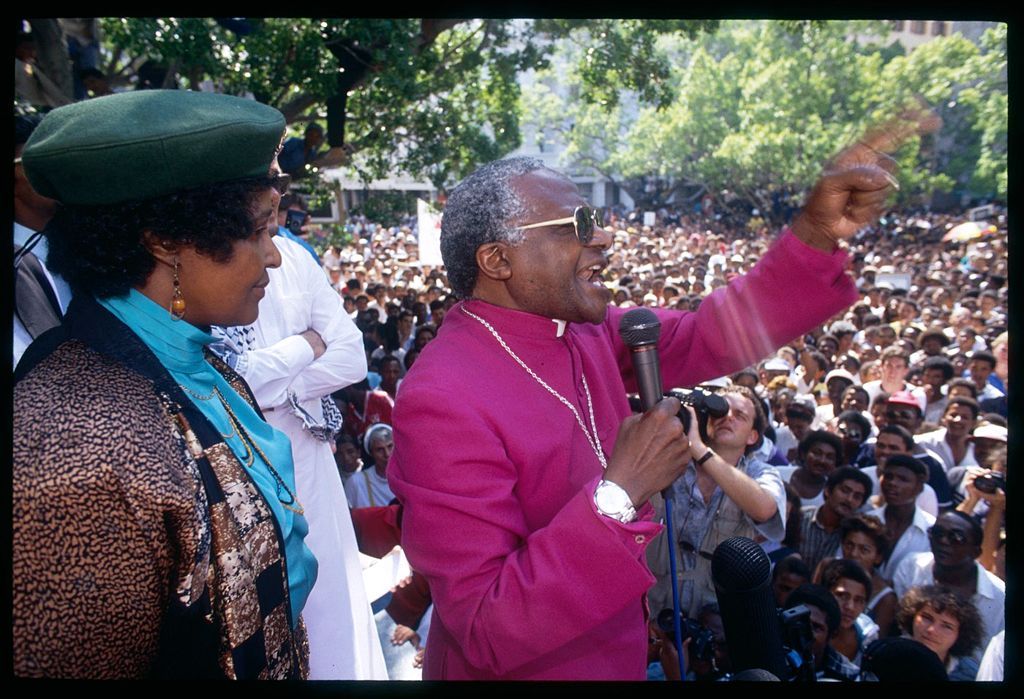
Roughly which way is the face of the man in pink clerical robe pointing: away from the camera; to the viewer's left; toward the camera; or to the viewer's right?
to the viewer's right

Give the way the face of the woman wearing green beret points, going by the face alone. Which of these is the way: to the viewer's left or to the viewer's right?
to the viewer's right

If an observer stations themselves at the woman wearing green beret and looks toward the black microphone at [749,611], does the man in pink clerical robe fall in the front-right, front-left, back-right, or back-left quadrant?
front-left

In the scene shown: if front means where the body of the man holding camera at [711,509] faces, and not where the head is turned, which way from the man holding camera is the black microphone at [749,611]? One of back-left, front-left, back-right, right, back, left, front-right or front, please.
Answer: front-left

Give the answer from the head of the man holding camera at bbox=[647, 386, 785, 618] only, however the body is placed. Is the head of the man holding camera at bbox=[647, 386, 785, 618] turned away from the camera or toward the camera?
toward the camera

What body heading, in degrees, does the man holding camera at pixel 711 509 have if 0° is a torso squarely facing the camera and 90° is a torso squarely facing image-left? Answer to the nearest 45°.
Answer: approximately 45°

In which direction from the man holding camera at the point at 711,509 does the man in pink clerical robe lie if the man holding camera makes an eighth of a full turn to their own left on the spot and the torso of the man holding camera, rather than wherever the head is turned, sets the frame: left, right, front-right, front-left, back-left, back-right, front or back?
front
